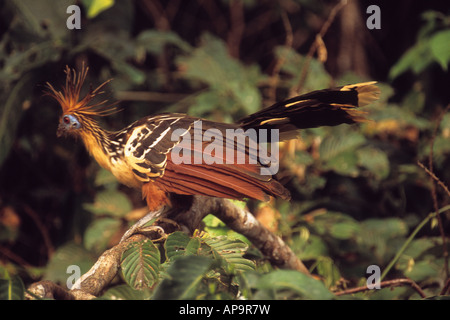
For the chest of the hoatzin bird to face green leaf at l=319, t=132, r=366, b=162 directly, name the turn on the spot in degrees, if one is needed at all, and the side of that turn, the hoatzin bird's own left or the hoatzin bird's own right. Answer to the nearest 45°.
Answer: approximately 135° to the hoatzin bird's own right

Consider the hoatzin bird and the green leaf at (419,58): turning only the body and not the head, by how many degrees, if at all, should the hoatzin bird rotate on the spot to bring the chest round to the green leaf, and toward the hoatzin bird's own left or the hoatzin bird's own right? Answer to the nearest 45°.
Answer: approximately 135° to the hoatzin bird's own right

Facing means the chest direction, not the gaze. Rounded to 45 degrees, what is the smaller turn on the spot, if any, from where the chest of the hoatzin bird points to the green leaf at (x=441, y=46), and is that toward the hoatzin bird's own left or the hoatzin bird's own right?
approximately 135° to the hoatzin bird's own right

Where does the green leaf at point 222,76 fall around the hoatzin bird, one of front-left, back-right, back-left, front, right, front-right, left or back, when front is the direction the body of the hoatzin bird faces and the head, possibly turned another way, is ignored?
right

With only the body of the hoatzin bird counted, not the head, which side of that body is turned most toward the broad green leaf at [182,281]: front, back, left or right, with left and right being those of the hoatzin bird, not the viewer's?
left

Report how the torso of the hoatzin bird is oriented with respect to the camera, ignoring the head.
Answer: to the viewer's left

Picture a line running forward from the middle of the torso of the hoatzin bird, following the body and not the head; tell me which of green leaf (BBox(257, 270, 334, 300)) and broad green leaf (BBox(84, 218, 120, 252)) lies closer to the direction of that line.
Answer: the broad green leaf
